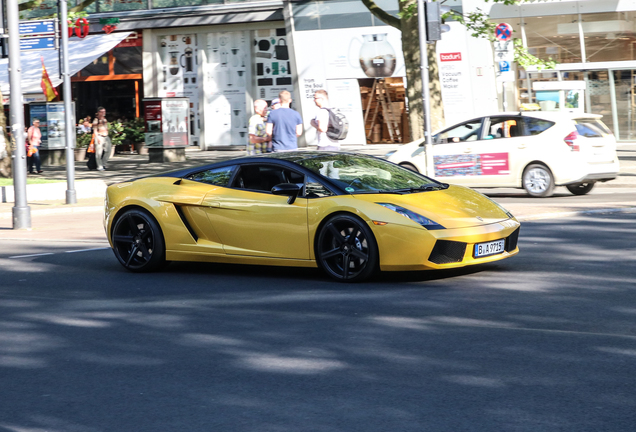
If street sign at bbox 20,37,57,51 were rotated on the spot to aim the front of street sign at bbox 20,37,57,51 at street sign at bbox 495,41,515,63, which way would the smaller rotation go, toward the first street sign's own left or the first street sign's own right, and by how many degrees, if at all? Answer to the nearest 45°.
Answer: approximately 90° to the first street sign's own left

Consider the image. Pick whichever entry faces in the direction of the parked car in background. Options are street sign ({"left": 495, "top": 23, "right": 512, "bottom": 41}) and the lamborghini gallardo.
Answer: the street sign

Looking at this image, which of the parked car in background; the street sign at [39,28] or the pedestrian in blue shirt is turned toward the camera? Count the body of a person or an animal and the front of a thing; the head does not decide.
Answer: the street sign

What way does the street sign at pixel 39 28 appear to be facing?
toward the camera

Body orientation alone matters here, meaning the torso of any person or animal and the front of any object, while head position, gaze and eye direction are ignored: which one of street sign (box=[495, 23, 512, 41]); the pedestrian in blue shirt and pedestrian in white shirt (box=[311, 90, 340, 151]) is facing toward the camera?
the street sign

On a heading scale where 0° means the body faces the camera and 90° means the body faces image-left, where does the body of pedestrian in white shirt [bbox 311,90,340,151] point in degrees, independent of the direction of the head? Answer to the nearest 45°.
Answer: approximately 90°

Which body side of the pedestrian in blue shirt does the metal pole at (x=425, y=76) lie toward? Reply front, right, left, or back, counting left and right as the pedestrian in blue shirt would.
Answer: right

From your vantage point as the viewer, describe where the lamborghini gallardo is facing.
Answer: facing the viewer and to the right of the viewer

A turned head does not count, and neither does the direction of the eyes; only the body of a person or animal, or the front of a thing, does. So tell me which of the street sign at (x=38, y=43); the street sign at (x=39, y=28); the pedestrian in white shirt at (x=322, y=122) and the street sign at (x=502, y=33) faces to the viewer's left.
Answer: the pedestrian in white shirt

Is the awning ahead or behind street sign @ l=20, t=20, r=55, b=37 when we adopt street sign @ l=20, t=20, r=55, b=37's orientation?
behind

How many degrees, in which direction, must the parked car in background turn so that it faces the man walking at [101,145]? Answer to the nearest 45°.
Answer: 0° — it already faces them

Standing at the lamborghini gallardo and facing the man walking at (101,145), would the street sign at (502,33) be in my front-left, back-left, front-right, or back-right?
front-right

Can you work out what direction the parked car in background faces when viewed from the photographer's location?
facing away from the viewer and to the left of the viewer
